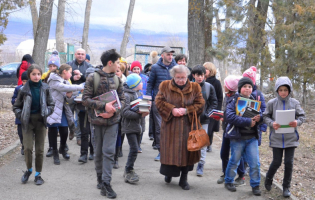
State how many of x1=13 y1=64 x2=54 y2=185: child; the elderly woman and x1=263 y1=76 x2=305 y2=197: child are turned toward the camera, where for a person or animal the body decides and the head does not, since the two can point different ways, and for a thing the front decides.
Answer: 3

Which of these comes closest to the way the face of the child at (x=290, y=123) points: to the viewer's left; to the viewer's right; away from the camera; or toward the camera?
toward the camera

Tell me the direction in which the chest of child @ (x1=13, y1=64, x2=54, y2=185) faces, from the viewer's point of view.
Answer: toward the camera

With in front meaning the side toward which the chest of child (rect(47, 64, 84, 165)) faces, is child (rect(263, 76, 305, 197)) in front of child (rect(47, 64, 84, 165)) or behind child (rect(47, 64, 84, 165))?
in front

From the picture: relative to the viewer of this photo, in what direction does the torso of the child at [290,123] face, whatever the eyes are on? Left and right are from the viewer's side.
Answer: facing the viewer

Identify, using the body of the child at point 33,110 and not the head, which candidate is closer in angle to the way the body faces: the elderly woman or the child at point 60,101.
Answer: the elderly woman

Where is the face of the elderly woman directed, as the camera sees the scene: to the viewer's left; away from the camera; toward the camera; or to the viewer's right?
toward the camera

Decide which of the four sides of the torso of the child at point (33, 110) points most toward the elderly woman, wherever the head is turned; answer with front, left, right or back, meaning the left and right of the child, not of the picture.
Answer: left

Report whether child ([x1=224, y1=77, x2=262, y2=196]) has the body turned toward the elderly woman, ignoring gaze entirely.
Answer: no

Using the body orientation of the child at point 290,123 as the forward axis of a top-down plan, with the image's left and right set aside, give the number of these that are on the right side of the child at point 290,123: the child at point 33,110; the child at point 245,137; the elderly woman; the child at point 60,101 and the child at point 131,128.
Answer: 5

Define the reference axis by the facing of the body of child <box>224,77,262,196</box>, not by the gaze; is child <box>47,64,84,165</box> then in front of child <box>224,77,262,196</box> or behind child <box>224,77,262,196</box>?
behind

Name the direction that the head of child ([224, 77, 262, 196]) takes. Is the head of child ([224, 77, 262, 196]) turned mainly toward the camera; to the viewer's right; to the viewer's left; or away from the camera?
toward the camera

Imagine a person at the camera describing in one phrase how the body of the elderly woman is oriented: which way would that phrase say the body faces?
toward the camera

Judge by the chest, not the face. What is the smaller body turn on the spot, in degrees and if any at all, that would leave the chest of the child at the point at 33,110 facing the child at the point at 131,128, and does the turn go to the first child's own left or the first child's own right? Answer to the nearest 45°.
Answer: approximately 90° to the first child's own left

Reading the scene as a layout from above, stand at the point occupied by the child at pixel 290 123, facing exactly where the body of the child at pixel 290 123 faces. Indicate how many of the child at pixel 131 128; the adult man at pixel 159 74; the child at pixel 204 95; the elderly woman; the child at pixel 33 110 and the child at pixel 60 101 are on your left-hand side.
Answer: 0

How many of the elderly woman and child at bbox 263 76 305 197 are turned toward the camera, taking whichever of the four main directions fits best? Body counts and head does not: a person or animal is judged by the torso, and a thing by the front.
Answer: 2

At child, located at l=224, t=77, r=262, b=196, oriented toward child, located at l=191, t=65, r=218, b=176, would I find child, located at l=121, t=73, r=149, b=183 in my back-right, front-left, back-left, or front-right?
front-left
